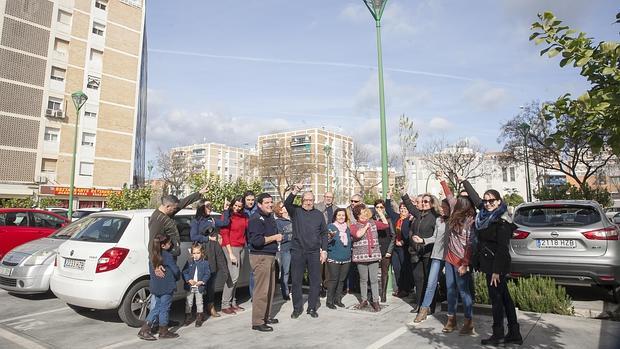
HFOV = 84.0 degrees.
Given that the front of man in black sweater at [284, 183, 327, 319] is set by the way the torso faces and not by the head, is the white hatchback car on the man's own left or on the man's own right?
on the man's own right

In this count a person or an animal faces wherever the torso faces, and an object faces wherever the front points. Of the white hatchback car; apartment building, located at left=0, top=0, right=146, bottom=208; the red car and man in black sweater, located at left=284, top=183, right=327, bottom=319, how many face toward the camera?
2

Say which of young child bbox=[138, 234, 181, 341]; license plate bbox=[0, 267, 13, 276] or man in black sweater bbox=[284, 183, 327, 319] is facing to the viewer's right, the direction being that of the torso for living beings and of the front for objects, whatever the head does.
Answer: the young child

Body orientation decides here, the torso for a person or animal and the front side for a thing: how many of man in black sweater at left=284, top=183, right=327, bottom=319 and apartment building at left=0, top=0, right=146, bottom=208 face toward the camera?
2

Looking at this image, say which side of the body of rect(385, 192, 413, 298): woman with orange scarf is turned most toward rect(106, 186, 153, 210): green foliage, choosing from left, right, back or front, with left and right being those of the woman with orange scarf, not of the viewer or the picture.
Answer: right

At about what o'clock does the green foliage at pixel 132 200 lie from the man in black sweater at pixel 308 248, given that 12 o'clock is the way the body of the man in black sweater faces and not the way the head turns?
The green foliage is roughly at 5 o'clock from the man in black sweater.

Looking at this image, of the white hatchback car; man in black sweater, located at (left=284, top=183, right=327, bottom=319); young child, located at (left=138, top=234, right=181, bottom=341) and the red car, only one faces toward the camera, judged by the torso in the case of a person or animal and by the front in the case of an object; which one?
the man in black sweater

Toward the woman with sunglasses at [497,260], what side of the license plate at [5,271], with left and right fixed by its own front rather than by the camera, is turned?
left

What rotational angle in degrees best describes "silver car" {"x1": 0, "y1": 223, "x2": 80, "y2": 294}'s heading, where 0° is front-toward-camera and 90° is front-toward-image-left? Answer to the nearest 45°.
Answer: approximately 45°

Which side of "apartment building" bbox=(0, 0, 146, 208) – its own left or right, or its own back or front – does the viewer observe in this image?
front

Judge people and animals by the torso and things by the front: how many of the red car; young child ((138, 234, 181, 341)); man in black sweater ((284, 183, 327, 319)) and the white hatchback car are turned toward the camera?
1

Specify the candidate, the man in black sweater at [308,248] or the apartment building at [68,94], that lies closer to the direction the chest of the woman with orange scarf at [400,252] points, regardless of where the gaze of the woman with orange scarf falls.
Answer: the man in black sweater

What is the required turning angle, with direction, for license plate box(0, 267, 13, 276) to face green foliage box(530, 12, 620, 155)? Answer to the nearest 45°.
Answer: approximately 45° to its left
